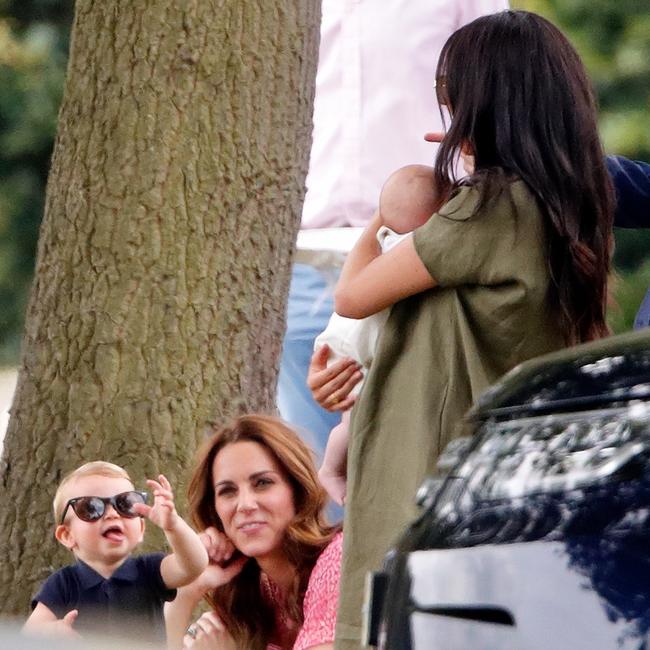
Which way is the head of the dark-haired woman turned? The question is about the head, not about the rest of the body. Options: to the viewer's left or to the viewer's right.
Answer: to the viewer's left

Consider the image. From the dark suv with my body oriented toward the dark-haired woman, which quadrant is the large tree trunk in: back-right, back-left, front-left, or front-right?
front-left

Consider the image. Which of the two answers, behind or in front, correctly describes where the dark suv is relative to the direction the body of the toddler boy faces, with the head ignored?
in front

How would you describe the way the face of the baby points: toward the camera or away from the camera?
away from the camera

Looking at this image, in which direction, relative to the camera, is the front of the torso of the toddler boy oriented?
toward the camera
